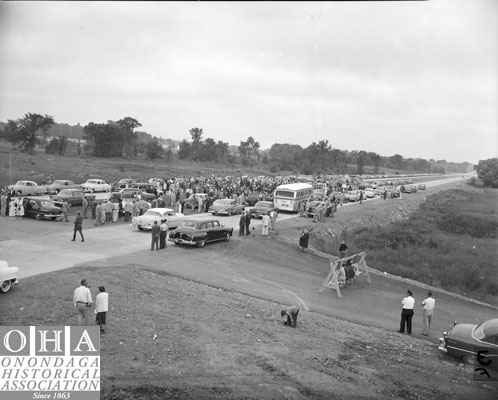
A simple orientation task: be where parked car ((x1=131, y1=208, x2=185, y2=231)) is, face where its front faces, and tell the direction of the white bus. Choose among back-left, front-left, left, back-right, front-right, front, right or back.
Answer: back

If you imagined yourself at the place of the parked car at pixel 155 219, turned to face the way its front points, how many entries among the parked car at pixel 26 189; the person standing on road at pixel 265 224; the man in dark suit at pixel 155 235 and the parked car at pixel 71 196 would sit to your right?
2

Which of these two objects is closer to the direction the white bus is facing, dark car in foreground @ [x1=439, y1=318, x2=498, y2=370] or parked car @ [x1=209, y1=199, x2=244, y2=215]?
the parked car

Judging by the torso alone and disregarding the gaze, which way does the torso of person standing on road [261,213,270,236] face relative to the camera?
away from the camera

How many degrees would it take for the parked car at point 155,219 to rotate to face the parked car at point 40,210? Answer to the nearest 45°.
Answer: approximately 45° to its right

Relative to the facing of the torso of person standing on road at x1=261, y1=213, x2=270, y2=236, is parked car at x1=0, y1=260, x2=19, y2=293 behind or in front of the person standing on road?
behind

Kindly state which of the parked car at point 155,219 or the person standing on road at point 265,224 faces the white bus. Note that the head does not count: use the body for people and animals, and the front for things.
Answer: the person standing on road

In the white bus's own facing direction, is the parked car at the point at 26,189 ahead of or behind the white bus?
ahead
